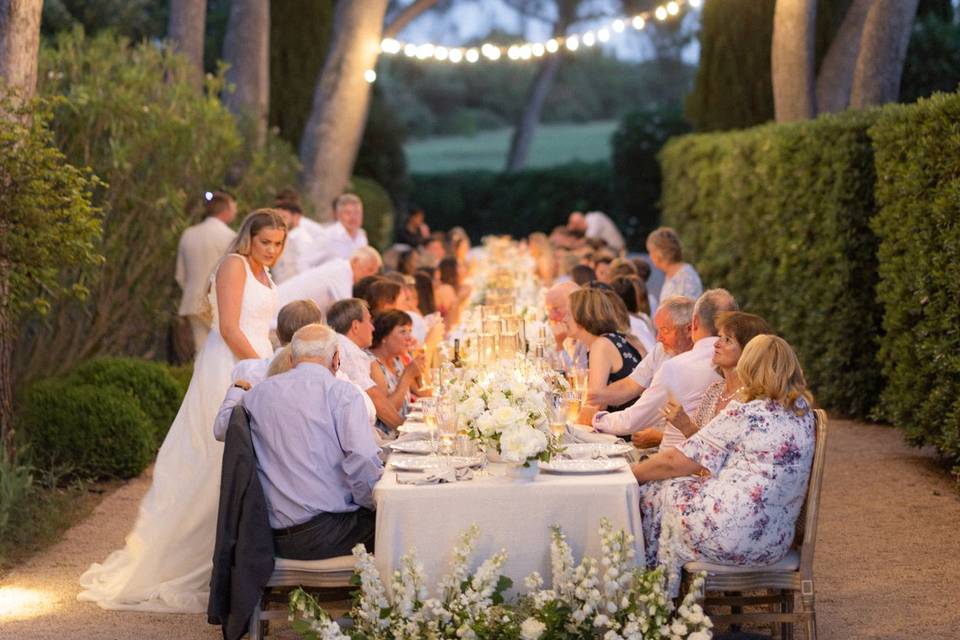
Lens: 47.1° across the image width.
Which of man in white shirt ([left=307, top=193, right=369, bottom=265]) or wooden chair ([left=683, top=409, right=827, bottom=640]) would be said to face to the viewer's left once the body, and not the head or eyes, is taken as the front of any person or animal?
the wooden chair

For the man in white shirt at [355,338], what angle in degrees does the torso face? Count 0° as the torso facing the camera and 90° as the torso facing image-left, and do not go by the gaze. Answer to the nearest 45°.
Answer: approximately 270°

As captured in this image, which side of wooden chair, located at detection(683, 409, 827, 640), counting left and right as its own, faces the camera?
left

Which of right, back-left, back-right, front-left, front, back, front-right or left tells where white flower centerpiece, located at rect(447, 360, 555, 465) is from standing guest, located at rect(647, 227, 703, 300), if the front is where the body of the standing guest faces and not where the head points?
left

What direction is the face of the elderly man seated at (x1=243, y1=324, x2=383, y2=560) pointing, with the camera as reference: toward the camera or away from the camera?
away from the camera

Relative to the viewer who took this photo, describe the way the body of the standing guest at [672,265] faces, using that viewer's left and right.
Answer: facing to the left of the viewer

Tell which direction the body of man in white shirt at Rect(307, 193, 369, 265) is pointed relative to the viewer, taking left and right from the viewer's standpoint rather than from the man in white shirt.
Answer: facing the viewer and to the right of the viewer

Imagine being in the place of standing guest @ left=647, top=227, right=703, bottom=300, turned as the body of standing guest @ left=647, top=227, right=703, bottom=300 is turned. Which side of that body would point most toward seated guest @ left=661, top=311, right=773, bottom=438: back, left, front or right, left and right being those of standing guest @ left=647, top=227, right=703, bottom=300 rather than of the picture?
left

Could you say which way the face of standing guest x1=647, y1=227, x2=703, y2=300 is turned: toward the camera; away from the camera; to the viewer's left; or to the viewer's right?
to the viewer's left

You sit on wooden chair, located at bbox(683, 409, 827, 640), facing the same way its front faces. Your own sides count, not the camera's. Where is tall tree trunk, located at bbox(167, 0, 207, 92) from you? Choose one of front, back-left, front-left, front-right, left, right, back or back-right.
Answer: front-right

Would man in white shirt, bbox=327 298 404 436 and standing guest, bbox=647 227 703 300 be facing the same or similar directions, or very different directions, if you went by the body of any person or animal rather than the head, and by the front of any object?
very different directions

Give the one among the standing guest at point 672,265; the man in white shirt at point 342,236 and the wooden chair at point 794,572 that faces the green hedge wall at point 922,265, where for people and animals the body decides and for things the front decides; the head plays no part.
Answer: the man in white shirt

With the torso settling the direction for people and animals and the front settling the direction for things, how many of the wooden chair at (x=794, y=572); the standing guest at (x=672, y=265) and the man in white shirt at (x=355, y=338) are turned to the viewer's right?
1

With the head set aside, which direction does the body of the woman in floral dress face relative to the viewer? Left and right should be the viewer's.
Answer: facing away from the viewer and to the left of the viewer

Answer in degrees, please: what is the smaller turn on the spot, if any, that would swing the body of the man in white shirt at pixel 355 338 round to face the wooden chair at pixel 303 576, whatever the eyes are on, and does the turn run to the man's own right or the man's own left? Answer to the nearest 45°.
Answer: approximately 90° to the man's own right

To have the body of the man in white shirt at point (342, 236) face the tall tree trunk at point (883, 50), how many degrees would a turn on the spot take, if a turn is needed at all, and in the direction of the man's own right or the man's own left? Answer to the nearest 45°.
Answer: approximately 45° to the man's own left
